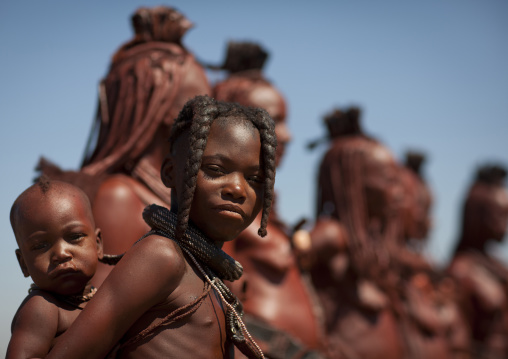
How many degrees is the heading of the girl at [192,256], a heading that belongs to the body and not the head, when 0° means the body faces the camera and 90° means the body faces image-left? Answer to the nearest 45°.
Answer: approximately 315°

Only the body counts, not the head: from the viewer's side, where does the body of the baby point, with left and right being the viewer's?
facing the viewer and to the right of the viewer
